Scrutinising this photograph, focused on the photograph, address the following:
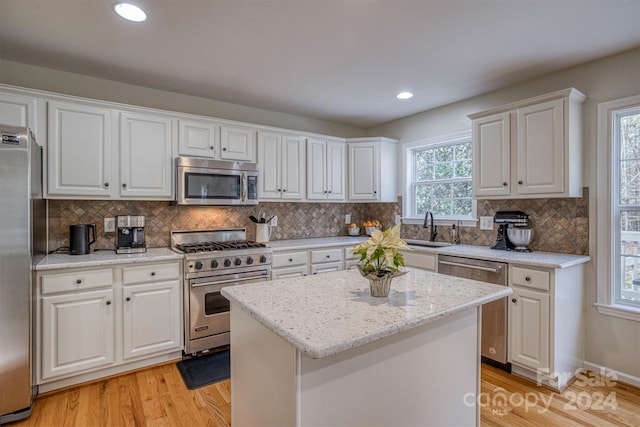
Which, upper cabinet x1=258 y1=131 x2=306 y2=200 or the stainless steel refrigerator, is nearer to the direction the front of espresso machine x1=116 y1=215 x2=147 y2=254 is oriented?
the stainless steel refrigerator

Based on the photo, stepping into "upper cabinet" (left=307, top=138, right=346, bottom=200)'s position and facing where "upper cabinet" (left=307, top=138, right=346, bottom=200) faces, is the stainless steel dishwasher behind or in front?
in front

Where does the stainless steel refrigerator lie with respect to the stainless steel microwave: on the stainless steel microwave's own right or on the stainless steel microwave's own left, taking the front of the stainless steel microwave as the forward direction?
on the stainless steel microwave's own right

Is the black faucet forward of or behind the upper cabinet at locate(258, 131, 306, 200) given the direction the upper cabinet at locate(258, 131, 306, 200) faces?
forward

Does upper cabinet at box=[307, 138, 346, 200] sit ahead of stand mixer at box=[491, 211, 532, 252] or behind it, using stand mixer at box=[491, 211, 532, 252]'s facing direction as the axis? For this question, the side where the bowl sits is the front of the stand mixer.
behind

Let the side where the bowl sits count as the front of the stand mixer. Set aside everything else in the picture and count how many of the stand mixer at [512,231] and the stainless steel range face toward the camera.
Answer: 1

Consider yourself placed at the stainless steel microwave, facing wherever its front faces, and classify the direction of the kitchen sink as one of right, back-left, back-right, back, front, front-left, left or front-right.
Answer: left
